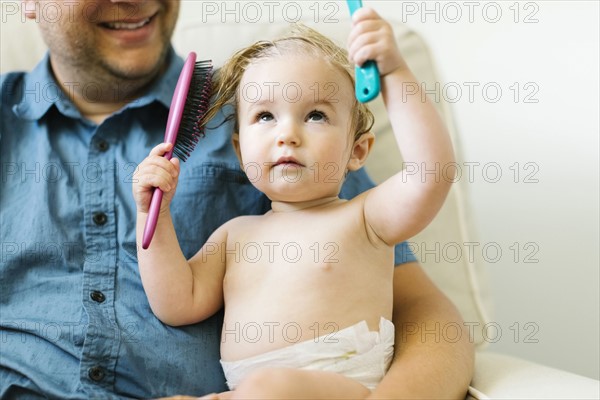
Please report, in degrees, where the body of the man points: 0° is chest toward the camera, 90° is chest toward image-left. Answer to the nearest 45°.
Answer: approximately 0°
